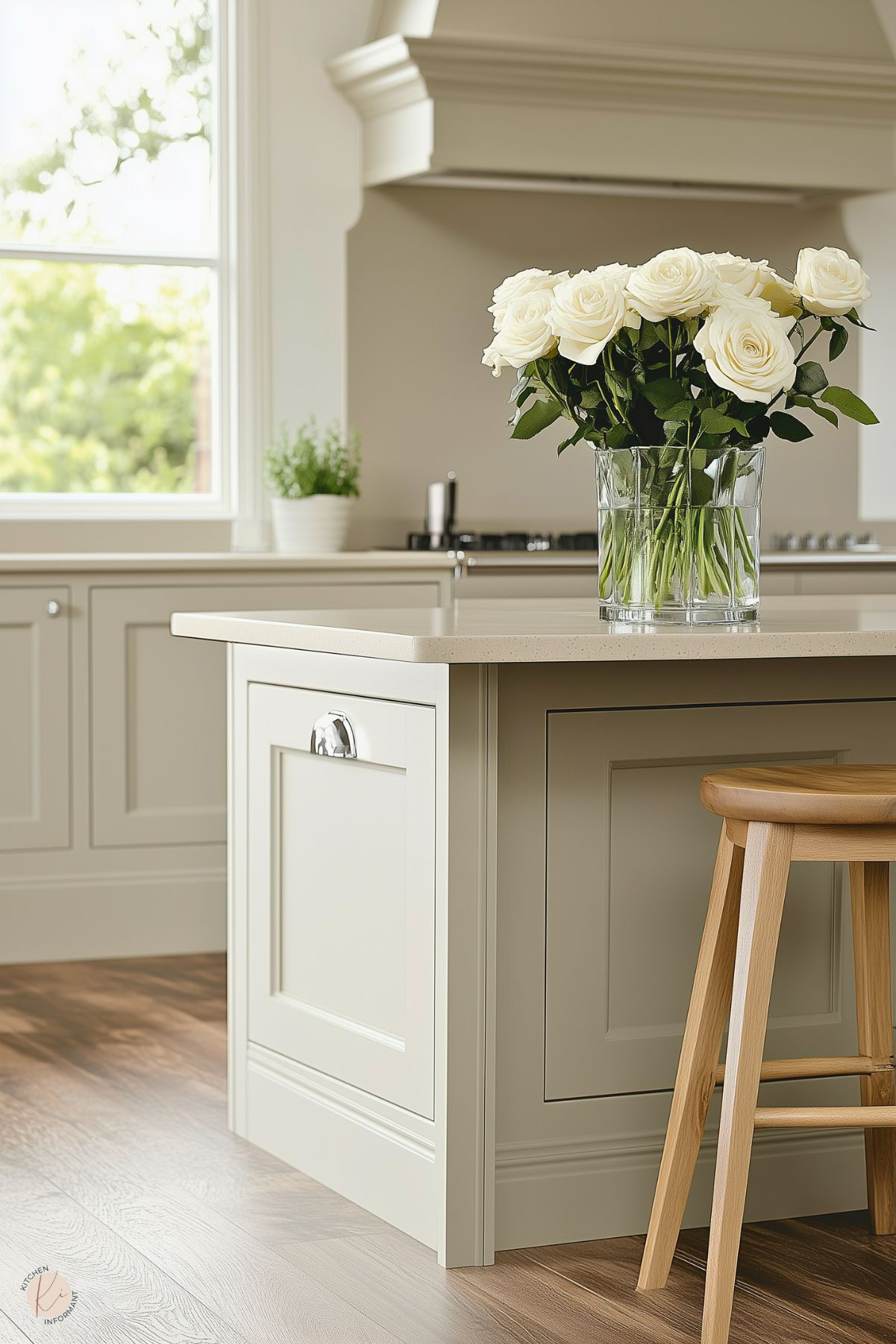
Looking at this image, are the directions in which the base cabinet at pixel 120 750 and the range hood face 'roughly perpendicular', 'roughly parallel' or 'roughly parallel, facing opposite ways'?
roughly parallel

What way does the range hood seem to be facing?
toward the camera

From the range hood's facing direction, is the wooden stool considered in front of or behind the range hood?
in front

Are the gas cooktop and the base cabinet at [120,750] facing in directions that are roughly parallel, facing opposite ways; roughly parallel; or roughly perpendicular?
roughly parallel

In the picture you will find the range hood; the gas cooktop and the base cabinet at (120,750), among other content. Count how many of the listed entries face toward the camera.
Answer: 3

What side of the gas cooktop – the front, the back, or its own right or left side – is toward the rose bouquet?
front

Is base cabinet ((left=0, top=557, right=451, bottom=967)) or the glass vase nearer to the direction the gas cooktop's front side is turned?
the glass vase

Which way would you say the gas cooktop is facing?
toward the camera

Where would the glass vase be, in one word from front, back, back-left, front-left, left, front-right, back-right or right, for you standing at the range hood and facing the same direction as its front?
front

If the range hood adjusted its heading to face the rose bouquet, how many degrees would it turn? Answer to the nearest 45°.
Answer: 0° — it already faces it

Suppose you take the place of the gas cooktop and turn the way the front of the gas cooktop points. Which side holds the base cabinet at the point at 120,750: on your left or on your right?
on your right

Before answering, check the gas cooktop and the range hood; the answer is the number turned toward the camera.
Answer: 2

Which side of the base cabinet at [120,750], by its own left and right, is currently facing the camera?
front
